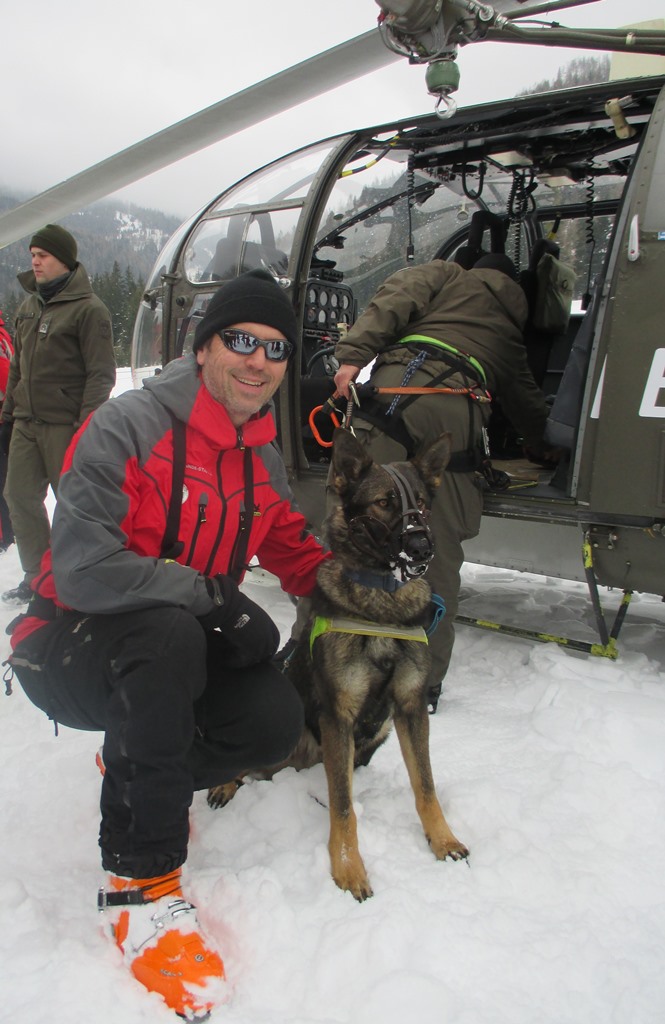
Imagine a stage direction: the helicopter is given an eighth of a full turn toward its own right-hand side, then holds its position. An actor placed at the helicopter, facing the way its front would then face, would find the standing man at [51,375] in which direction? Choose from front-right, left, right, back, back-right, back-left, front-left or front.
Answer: left

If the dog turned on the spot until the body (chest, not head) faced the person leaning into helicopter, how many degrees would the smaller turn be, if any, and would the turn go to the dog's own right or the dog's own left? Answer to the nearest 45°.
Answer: approximately 135° to the dog's own left

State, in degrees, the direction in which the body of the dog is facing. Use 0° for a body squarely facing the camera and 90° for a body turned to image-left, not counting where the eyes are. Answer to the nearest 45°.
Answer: approximately 315°

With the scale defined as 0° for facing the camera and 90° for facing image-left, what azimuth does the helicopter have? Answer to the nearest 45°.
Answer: approximately 135°

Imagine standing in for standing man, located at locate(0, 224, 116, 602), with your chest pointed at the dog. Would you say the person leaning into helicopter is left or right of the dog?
left

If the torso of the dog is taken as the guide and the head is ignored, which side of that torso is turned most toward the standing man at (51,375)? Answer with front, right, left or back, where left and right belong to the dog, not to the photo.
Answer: back

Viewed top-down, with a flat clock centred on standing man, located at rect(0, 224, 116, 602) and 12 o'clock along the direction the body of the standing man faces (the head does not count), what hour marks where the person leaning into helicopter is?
The person leaning into helicopter is roughly at 9 o'clock from the standing man.

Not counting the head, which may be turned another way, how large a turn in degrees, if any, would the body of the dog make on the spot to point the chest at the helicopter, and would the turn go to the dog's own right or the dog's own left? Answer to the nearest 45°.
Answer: approximately 135° to the dog's own left

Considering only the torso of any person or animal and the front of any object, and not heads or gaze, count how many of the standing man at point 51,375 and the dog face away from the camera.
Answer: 0

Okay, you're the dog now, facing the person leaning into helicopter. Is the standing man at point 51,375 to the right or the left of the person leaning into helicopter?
left
